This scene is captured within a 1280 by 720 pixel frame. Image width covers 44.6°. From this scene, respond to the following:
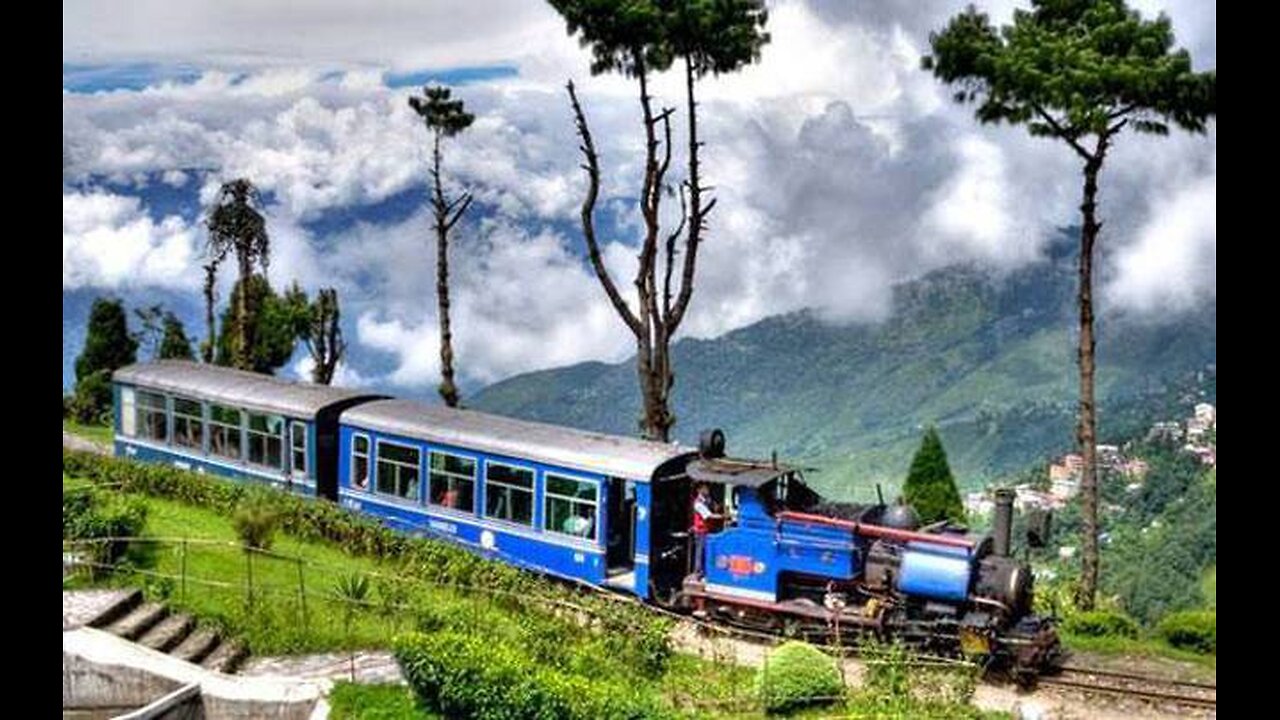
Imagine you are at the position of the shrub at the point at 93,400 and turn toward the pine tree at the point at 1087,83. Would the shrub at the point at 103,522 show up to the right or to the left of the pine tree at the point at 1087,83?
right

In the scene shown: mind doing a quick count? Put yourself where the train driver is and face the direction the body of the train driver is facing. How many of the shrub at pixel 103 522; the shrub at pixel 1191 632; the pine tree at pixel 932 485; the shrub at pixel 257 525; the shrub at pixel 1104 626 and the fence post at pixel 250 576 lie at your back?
3
